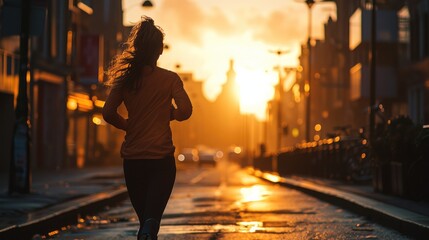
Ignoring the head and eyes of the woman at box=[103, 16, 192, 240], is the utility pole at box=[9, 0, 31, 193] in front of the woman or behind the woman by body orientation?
in front

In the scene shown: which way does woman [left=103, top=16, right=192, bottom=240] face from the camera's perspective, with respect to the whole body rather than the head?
away from the camera
